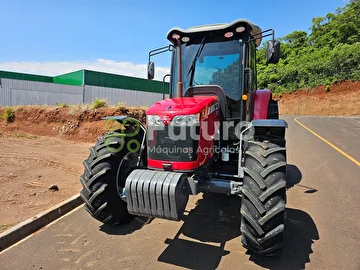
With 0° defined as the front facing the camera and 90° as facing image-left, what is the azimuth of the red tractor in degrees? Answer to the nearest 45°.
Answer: approximately 45°

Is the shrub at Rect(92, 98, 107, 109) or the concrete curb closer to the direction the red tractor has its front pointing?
the concrete curb

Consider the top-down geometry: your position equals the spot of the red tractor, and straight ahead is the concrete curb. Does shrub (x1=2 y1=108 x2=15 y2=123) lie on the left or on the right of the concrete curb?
right

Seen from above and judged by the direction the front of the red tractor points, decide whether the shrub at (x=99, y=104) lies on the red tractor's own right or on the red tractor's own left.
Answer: on the red tractor's own right

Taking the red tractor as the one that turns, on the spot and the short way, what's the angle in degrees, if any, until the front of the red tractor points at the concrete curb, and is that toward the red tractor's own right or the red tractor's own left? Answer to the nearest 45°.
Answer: approximately 45° to the red tractor's own right

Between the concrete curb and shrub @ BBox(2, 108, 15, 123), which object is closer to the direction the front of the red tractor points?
the concrete curb

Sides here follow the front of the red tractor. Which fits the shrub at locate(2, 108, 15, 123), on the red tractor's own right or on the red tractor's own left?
on the red tractor's own right
